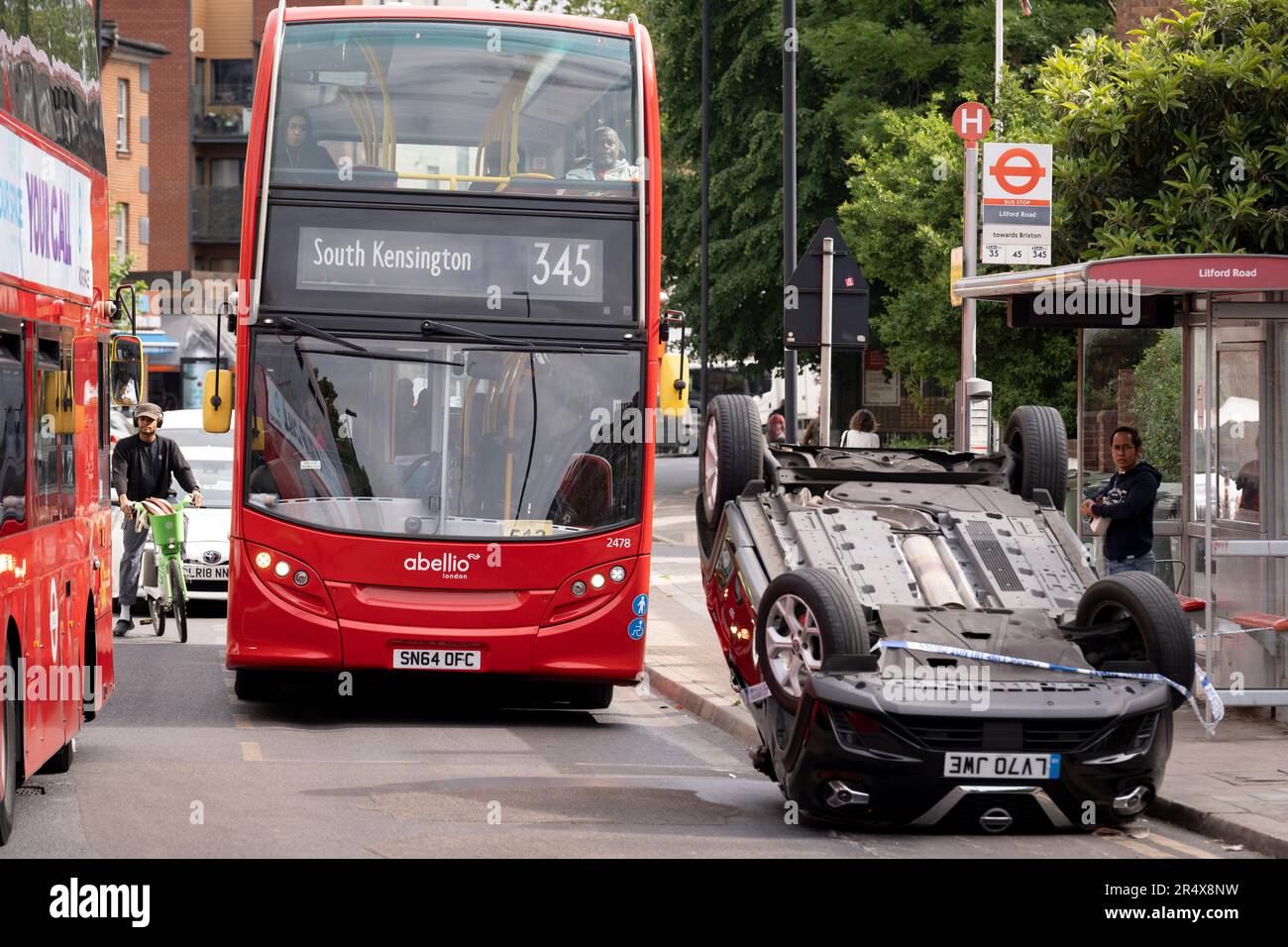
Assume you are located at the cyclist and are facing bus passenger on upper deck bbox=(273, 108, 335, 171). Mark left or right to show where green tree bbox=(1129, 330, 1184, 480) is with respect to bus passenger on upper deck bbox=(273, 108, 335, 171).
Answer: left

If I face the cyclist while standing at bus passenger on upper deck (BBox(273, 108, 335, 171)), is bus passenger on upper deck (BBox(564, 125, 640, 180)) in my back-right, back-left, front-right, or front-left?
back-right

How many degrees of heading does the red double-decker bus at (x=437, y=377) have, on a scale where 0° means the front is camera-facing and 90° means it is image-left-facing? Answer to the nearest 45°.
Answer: approximately 0°

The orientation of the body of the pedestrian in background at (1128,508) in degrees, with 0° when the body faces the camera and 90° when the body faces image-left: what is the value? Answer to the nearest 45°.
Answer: approximately 45°

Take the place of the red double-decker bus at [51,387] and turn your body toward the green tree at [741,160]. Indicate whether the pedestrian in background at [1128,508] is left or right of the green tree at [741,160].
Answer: right

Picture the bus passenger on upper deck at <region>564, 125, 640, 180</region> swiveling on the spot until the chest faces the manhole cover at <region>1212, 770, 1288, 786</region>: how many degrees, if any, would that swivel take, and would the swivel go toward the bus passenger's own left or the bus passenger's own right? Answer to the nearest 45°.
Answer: approximately 45° to the bus passenger's own left

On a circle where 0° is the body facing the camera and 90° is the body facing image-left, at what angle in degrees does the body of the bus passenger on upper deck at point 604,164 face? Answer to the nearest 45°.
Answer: approximately 0°

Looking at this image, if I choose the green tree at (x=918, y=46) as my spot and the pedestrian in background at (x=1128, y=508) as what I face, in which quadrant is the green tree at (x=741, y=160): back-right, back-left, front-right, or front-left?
back-right
